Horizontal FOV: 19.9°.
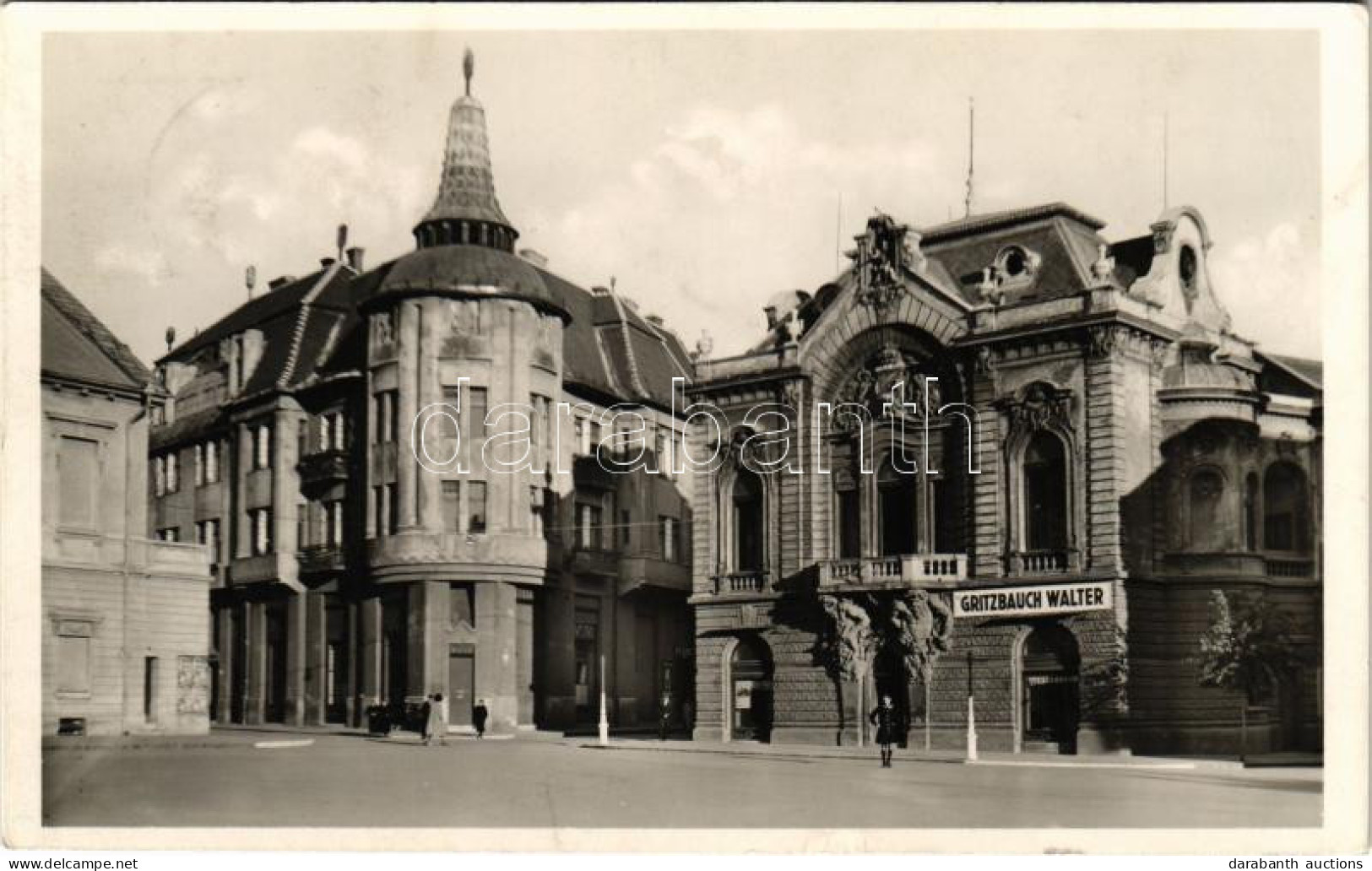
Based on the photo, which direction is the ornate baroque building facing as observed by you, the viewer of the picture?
facing the viewer and to the left of the viewer

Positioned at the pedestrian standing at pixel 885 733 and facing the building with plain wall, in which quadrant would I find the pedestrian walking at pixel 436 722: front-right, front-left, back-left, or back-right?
front-right

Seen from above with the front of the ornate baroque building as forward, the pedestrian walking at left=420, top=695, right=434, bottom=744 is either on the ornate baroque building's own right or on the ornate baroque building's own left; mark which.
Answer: on the ornate baroque building's own right

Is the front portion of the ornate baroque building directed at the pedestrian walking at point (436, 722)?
no
